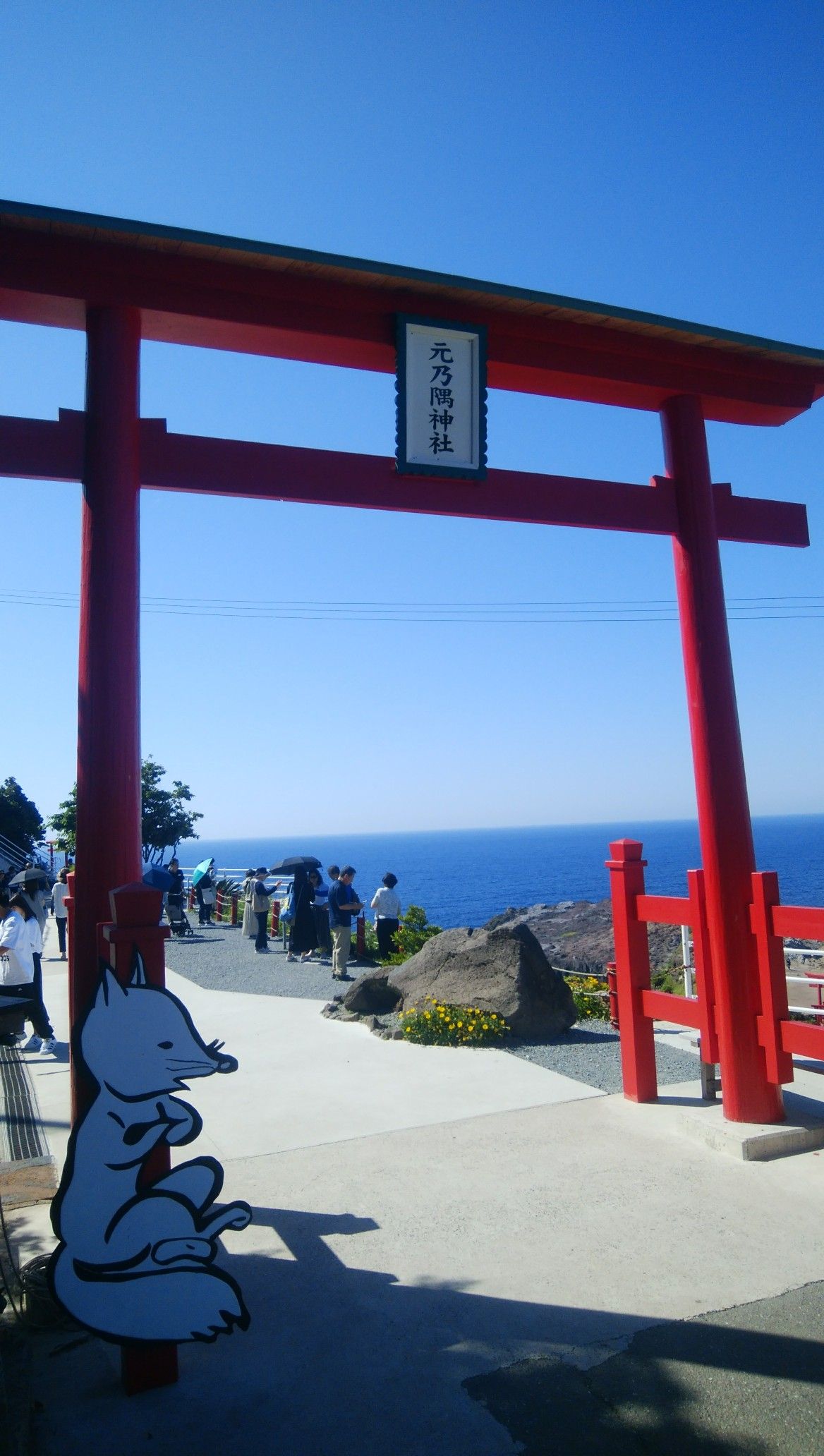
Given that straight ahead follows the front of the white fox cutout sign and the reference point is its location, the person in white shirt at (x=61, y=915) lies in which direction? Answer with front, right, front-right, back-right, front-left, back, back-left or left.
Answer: back

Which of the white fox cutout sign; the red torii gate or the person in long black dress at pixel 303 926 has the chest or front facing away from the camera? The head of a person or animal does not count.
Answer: the person in long black dress

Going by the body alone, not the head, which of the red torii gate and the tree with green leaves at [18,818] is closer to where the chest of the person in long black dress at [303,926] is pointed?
the tree with green leaves

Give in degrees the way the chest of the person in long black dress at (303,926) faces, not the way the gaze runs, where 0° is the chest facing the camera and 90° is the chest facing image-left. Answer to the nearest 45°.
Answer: approximately 180°
